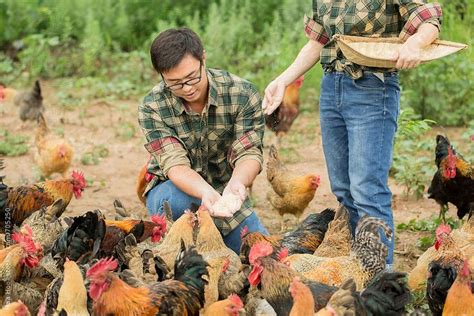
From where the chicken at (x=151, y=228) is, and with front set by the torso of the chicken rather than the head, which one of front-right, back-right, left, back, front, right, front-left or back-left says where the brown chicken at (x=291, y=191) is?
front-left

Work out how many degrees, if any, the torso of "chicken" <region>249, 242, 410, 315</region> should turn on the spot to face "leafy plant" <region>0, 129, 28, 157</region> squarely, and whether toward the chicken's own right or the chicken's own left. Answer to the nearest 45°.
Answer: approximately 45° to the chicken's own right

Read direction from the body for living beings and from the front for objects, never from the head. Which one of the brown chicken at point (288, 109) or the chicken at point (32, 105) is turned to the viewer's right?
the brown chicken

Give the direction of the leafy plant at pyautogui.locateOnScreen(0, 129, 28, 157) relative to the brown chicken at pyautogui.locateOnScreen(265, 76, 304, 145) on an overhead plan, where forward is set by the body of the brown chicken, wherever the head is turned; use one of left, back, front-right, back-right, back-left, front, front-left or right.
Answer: back

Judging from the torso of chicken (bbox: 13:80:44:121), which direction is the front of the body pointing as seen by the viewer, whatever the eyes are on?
to the viewer's left

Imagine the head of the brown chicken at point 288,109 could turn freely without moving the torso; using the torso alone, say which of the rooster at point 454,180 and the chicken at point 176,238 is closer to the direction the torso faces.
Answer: the rooster

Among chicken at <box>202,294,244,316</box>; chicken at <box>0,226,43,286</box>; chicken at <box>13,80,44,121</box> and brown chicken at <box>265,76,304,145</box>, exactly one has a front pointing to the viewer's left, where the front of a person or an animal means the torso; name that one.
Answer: chicken at <box>13,80,44,121</box>

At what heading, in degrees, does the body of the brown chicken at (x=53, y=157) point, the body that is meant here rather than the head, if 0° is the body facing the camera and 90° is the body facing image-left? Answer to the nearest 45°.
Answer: approximately 315°

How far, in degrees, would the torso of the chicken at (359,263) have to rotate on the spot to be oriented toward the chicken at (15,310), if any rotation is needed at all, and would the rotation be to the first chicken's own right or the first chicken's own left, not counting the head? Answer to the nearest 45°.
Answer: approximately 45° to the first chicken's own left

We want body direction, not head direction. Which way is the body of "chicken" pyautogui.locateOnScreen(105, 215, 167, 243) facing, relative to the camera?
to the viewer's right

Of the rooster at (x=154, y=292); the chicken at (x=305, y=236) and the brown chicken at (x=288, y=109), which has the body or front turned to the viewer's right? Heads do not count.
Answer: the brown chicken

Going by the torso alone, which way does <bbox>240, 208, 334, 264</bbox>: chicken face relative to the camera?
to the viewer's left

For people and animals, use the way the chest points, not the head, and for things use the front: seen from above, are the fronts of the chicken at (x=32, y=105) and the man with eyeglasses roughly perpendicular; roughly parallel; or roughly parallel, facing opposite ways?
roughly perpendicular
